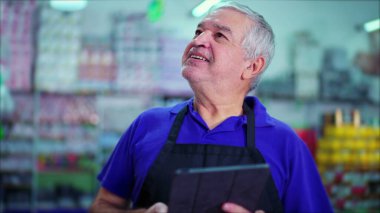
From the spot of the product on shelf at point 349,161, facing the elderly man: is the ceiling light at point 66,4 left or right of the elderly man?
right

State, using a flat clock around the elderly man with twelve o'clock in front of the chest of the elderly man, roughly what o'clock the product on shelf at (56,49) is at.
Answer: The product on shelf is roughly at 5 o'clock from the elderly man.

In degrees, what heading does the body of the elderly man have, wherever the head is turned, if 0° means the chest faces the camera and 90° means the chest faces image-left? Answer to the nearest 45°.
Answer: approximately 0°

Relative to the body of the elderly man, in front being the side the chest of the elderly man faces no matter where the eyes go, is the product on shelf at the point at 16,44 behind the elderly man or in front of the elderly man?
behind

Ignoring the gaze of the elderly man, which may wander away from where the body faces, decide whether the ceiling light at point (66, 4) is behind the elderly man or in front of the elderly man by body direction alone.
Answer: behind

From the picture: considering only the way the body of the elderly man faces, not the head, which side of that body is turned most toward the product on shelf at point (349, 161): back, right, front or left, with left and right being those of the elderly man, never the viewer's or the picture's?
back
